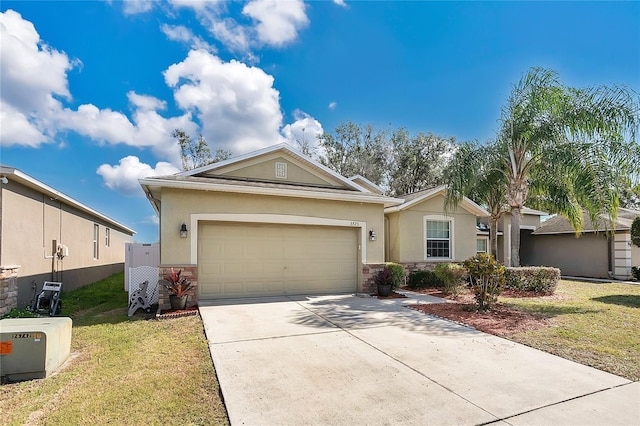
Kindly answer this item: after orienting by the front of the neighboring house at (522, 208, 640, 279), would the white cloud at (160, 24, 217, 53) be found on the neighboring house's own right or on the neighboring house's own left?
on the neighboring house's own right

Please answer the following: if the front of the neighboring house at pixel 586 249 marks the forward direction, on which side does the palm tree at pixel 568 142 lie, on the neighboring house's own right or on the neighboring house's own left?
on the neighboring house's own right

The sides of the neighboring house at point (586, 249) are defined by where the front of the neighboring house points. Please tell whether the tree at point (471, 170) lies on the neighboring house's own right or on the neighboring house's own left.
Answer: on the neighboring house's own right

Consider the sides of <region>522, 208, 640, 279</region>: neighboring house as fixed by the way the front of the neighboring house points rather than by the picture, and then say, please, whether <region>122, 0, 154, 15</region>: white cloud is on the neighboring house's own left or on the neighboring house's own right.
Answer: on the neighboring house's own right

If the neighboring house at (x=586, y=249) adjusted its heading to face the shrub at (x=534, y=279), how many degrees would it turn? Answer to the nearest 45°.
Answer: approximately 45° to its right

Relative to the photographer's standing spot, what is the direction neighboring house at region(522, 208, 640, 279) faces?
facing the viewer and to the right of the viewer

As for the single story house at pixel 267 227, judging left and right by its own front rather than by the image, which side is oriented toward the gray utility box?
front

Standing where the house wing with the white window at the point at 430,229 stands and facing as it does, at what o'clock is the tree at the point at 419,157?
The tree is roughly at 6 o'clock from the house wing with the white window.

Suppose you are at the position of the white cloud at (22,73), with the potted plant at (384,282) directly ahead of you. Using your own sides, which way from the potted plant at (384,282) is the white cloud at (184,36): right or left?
left

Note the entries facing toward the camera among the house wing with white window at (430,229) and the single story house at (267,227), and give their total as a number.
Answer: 2
